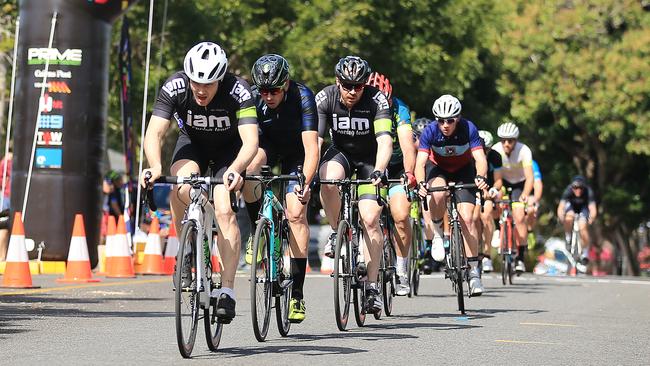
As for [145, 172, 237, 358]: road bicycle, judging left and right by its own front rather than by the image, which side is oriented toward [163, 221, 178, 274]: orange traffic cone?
back

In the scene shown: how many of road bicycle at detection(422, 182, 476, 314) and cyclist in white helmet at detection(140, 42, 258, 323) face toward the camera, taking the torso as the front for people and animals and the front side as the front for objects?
2

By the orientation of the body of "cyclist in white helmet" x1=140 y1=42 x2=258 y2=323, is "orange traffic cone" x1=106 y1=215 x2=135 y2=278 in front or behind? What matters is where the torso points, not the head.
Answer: behind

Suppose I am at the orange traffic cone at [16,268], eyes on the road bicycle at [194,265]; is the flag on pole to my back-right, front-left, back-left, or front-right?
back-left

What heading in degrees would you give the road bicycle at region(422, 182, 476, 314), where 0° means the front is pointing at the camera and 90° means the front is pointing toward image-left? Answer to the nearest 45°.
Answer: approximately 0°
